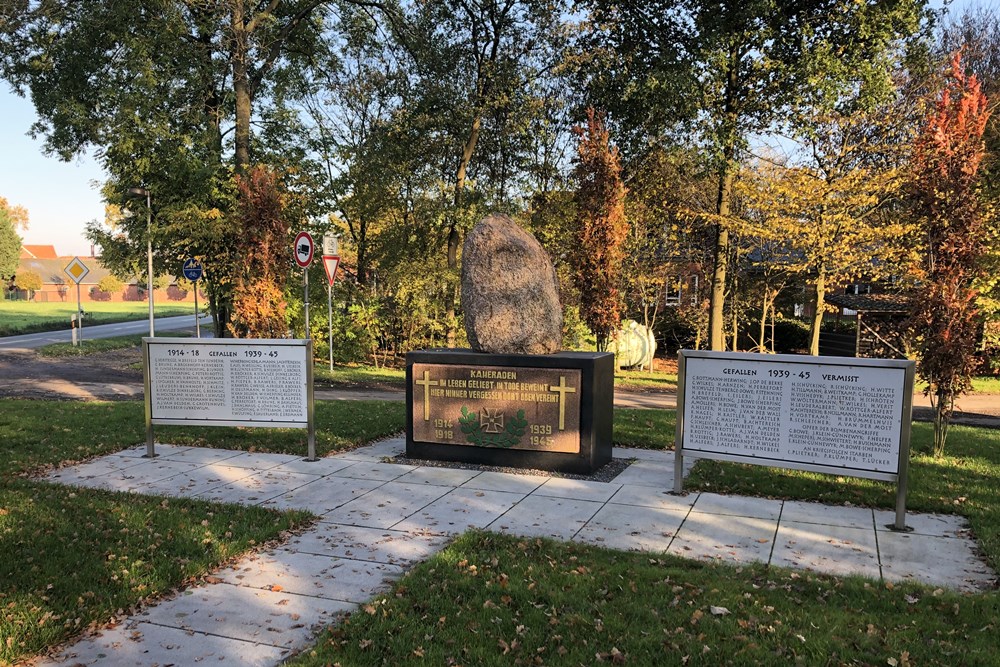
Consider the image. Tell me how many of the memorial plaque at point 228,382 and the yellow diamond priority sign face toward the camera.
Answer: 2

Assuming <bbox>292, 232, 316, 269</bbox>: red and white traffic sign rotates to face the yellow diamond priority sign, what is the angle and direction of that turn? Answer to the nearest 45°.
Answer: approximately 90° to its right

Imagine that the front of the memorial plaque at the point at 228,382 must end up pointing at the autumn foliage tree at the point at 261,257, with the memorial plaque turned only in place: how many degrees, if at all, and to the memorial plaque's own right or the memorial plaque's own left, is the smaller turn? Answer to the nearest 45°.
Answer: approximately 180°

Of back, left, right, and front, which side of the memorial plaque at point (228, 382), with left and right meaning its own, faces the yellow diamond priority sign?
back

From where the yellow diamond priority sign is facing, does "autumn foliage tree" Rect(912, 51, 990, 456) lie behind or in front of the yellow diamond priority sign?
in front

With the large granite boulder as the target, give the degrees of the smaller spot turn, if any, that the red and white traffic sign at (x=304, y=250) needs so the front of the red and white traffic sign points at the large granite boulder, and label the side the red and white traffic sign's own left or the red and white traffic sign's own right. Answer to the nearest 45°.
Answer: approximately 45° to the red and white traffic sign's own left

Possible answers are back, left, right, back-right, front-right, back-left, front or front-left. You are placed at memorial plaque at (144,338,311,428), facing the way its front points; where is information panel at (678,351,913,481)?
front-left
